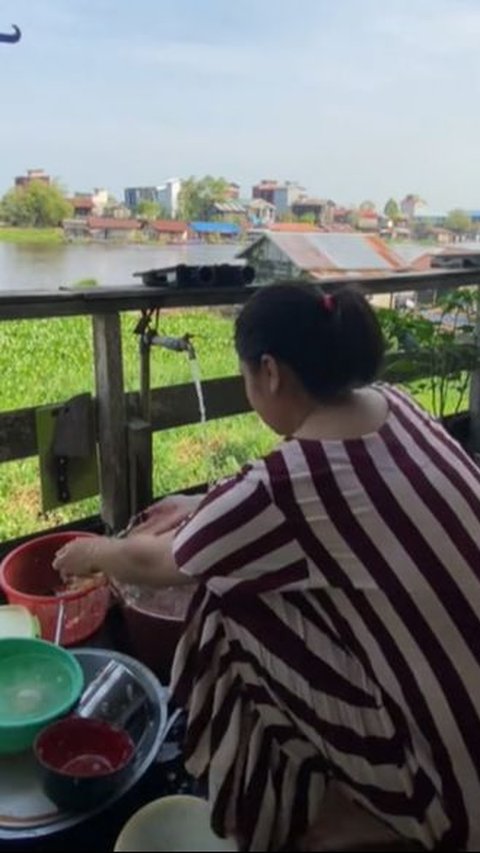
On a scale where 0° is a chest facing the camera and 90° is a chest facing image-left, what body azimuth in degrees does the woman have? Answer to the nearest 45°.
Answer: approximately 135°

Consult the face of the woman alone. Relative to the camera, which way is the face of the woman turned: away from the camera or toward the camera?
away from the camera

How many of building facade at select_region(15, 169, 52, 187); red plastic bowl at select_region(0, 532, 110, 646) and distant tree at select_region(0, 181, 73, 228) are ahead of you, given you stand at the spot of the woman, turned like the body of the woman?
3

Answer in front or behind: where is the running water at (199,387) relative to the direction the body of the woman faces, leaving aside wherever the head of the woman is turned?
in front

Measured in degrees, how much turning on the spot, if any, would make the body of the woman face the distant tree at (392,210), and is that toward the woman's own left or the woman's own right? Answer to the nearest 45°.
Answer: approximately 45° to the woman's own right

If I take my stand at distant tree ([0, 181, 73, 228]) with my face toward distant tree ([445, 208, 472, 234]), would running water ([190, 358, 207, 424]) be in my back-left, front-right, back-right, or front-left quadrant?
front-right

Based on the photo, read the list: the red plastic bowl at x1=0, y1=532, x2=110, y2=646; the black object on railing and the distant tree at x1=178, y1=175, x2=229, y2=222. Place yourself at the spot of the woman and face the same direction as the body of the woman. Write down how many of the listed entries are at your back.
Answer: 0

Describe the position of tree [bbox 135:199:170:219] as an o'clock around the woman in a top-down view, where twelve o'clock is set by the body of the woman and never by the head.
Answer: The tree is roughly at 1 o'clock from the woman.

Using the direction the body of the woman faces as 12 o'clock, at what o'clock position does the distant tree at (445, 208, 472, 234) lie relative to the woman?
The distant tree is roughly at 2 o'clock from the woman.

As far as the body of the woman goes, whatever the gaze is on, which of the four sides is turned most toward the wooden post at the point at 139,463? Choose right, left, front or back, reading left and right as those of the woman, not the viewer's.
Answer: front

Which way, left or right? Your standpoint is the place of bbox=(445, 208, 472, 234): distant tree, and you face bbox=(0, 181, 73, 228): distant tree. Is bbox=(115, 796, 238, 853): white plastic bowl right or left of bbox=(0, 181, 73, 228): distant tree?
left

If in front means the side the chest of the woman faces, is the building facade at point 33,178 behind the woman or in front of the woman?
in front
